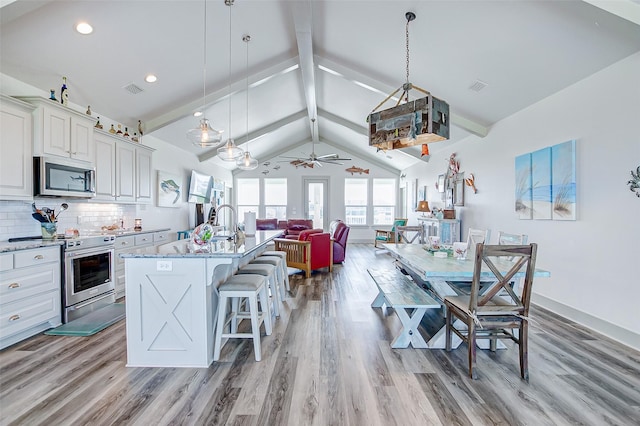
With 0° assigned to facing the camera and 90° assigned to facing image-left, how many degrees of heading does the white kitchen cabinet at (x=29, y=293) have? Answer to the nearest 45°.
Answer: approximately 315°

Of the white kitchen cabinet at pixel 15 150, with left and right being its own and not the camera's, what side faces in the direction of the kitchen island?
front

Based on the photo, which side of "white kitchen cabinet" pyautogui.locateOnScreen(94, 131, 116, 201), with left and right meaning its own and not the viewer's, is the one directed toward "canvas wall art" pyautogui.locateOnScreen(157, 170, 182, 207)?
left

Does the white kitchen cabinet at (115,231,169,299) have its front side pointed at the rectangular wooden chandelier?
yes

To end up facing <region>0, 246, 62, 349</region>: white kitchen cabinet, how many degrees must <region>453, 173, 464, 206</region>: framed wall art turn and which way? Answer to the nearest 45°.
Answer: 0° — it already faces it

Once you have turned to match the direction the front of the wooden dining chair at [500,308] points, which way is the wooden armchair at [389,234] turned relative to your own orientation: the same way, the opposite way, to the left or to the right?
to the left

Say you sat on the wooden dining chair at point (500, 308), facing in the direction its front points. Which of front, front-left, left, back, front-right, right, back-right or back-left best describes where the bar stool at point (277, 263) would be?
front-left

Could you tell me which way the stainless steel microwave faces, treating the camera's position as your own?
facing the viewer and to the right of the viewer

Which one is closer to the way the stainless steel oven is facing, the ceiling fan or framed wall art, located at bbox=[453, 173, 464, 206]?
the framed wall art
